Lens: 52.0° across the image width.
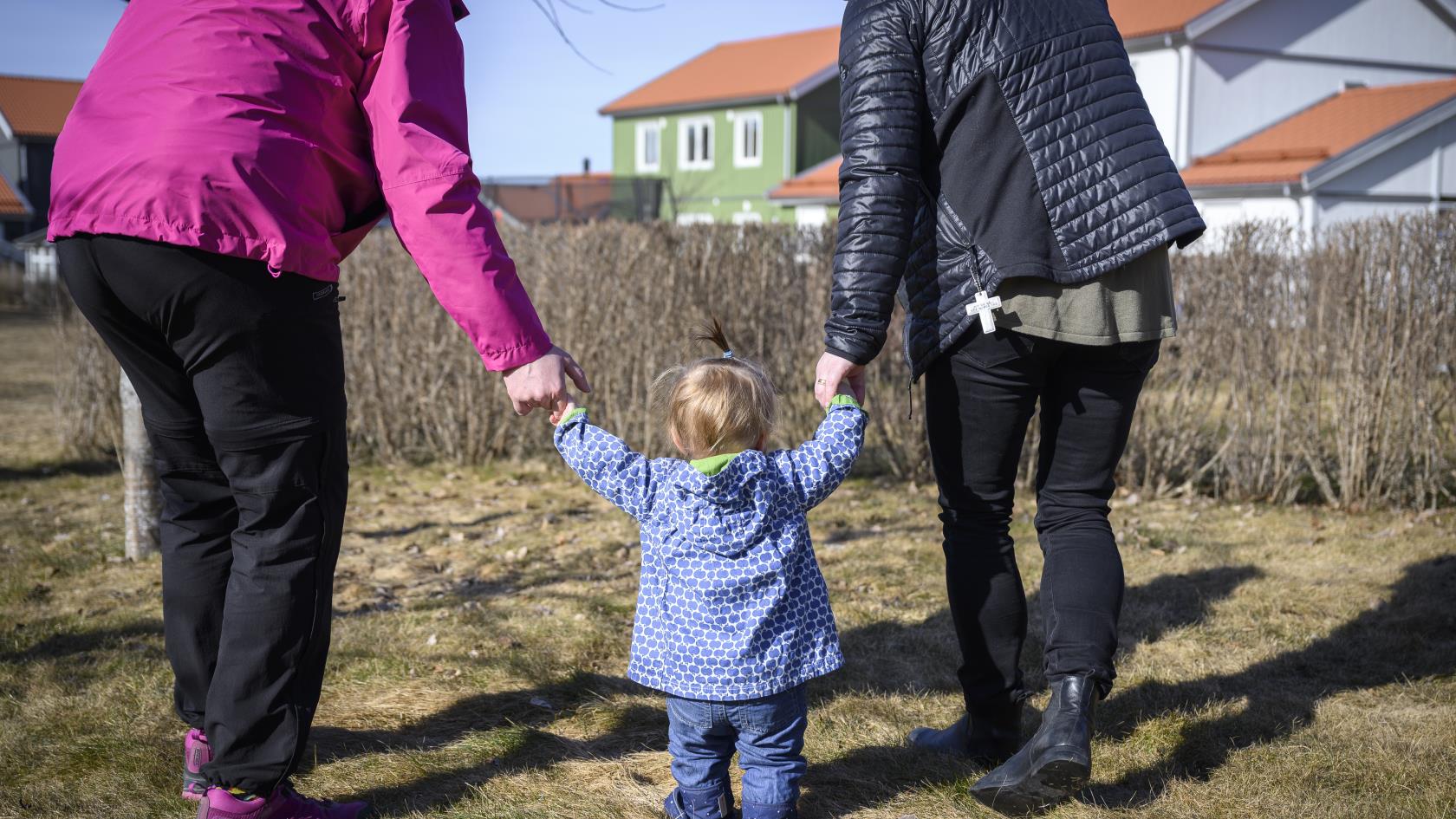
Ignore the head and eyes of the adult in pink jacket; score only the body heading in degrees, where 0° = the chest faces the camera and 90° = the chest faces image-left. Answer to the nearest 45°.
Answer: approximately 225°

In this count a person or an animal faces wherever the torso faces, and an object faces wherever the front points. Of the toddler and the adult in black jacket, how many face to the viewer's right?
0

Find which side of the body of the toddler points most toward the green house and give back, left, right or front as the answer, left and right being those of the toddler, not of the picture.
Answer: front

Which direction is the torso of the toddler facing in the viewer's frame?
away from the camera

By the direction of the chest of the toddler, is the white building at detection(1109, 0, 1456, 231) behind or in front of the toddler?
in front

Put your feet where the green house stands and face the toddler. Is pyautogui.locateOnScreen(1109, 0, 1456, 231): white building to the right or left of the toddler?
left

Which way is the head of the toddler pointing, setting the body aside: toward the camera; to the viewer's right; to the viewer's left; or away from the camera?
away from the camera

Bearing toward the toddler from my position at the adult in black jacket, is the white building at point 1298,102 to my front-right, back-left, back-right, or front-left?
back-right

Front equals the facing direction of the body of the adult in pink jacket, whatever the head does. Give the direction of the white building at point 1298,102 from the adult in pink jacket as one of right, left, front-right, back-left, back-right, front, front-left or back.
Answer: front

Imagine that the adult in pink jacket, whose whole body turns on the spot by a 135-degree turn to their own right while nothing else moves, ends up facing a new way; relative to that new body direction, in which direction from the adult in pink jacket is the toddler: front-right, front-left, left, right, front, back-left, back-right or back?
left

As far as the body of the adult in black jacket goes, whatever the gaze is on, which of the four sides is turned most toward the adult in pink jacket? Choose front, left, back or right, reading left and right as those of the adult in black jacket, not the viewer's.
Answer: left

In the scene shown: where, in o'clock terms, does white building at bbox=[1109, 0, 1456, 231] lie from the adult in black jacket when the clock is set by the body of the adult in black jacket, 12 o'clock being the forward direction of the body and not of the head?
The white building is roughly at 2 o'clock from the adult in black jacket.

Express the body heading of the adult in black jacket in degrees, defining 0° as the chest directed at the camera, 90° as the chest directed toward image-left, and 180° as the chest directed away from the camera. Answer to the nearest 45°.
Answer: approximately 135°
